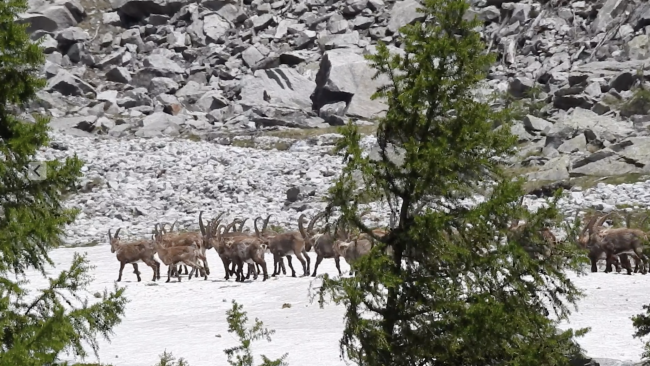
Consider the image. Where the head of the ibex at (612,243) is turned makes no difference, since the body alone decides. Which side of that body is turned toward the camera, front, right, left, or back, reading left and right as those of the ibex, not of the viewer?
left

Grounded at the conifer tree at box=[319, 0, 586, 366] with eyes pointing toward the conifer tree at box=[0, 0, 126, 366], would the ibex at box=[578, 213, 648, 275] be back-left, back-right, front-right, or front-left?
back-right

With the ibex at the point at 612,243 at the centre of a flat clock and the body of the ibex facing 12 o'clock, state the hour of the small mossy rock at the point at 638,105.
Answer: The small mossy rock is roughly at 3 o'clock from the ibex.

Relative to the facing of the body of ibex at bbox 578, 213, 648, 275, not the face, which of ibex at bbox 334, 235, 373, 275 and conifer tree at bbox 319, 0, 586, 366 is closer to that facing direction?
the ibex
